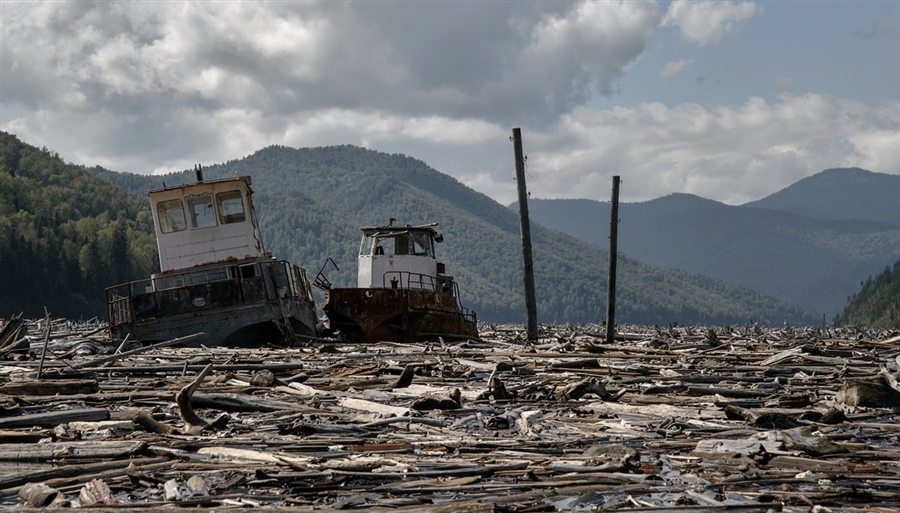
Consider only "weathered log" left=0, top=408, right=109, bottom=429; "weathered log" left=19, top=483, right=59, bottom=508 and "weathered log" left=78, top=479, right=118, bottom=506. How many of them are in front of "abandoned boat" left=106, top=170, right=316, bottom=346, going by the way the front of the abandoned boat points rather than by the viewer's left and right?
3

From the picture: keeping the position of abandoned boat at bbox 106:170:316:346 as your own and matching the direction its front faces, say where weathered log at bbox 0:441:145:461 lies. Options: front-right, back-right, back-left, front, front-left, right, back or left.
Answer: front

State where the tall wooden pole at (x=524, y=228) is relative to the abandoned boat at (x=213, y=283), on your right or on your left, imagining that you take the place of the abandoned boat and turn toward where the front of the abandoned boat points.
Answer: on your left

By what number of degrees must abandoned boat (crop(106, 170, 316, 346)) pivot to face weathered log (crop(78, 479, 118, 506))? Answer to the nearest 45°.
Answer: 0° — it already faces it

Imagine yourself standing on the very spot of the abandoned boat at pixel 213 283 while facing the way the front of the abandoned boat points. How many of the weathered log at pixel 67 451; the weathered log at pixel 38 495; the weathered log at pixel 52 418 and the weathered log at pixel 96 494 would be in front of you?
4

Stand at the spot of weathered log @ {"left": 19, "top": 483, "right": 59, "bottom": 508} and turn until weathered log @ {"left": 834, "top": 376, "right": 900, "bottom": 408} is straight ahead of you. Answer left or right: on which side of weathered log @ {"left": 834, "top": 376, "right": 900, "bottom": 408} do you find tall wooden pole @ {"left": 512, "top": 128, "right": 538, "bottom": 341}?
left

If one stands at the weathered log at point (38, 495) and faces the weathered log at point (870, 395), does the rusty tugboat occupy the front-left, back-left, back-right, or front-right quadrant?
front-left

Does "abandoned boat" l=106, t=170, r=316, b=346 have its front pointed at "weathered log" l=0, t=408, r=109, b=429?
yes

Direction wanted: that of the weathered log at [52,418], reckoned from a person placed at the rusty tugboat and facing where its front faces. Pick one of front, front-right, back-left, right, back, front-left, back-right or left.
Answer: front-left

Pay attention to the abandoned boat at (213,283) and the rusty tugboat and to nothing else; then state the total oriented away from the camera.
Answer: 0

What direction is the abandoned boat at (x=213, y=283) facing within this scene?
toward the camera

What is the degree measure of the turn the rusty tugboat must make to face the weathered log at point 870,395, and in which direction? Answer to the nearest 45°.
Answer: approximately 45° to its left

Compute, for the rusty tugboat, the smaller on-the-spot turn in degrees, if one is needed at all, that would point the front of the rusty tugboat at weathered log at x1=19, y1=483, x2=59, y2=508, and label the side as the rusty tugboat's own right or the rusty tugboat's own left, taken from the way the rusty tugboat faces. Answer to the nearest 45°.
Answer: approximately 45° to the rusty tugboat's own left
